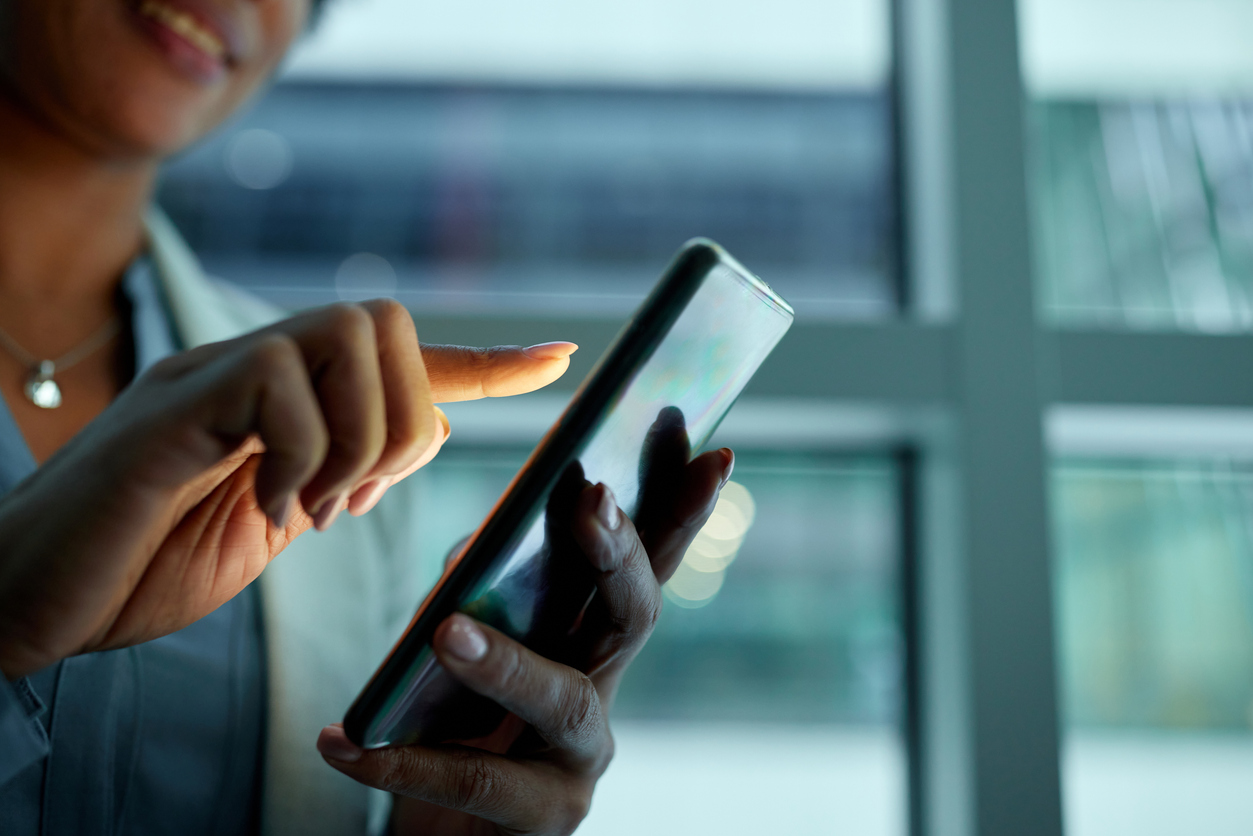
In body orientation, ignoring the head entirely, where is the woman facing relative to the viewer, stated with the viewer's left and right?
facing the viewer and to the right of the viewer
